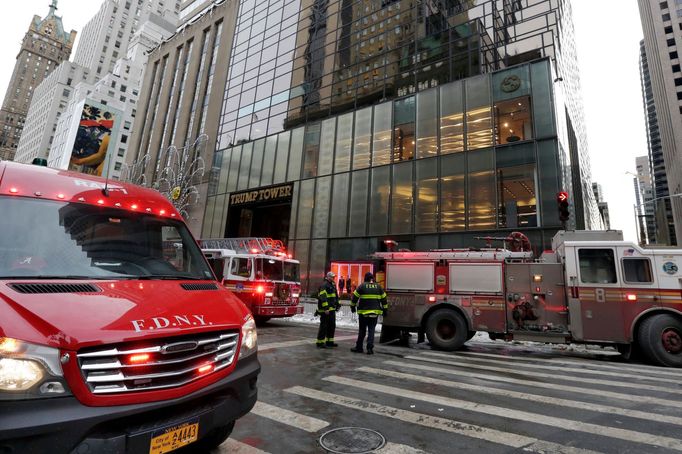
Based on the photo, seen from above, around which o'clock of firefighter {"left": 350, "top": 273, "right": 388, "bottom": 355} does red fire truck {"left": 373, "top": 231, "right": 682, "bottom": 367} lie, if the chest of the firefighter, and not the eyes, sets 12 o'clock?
The red fire truck is roughly at 3 o'clock from the firefighter.

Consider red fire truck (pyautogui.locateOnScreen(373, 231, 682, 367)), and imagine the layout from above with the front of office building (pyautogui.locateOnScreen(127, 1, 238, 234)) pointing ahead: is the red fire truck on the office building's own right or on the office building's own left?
on the office building's own left

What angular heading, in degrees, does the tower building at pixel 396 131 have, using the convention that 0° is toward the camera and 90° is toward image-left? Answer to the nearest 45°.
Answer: approximately 45°

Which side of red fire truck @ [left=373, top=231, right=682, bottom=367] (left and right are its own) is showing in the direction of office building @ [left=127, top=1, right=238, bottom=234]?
back

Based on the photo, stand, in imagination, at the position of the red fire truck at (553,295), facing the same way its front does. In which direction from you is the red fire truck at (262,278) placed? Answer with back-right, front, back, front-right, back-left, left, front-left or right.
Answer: back

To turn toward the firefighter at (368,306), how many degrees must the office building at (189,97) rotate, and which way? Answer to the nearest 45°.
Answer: approximately 45° to its left

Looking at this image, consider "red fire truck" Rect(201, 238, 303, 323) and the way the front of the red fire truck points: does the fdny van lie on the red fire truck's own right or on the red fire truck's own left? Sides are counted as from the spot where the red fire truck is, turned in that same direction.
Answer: on the red fire truck's own right

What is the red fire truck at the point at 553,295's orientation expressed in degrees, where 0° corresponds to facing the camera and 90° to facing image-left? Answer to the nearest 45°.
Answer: approximately 270°

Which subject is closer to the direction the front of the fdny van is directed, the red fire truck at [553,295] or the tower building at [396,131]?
the red fire truck
